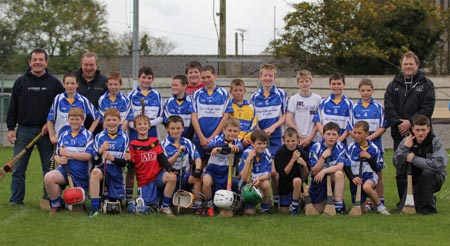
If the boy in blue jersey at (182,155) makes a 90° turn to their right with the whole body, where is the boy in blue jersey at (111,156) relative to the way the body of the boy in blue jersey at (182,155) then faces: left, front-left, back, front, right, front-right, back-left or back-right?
front

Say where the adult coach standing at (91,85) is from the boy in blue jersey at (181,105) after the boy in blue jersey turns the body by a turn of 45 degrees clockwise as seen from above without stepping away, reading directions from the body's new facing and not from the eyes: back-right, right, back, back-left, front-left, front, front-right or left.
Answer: front-right

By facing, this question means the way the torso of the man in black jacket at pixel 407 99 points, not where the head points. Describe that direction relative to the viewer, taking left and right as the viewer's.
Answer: facing the viewer

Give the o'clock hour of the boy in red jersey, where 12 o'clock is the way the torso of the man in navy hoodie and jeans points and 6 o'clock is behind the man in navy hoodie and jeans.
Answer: The boy in red jersey is roughly at 10 o'clock from the man in navy hoodie and jeans.

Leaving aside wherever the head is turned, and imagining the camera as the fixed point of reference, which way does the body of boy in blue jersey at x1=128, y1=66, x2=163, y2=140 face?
toward the camera

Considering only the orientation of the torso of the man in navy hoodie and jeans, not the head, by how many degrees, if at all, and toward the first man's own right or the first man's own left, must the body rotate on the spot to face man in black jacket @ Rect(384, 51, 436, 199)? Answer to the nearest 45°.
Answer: approximately 90° to the first man's own left

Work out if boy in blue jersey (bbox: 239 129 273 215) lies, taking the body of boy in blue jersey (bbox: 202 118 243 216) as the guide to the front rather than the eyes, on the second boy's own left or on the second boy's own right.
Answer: on the second boy's own left

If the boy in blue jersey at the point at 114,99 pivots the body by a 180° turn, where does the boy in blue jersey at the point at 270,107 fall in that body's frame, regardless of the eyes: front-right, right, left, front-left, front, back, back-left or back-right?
right

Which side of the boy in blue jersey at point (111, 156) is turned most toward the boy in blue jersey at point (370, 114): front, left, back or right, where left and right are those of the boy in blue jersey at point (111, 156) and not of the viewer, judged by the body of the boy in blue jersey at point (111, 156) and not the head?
left

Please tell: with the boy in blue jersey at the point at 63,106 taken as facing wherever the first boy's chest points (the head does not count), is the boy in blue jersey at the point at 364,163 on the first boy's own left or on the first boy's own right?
on the first boy's own left

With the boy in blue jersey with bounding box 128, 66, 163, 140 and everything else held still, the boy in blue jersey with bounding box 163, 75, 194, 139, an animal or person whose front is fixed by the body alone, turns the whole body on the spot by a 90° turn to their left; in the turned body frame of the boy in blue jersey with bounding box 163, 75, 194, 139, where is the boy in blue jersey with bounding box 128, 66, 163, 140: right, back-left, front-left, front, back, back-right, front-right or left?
back

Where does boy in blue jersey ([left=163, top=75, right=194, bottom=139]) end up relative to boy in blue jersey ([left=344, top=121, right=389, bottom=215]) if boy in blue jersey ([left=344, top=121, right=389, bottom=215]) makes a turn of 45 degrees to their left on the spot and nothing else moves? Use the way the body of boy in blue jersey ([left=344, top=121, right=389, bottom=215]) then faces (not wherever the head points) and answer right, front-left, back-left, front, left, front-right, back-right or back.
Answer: back-right

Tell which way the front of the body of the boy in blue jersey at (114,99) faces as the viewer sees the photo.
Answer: toward the camera
